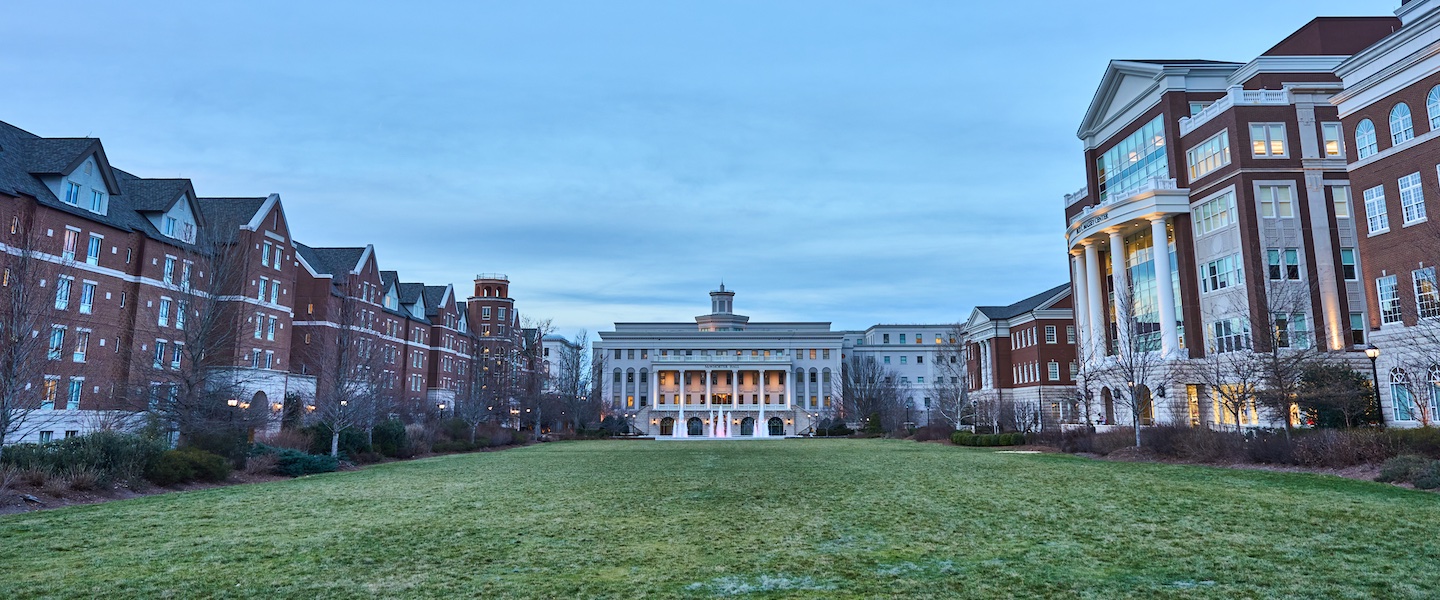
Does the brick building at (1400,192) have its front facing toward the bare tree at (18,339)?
yes

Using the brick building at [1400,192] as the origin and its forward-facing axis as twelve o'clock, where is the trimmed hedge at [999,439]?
The trimmed hedge is roughly at 2 o'clock from the brick building.

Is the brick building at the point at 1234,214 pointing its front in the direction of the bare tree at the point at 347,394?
yes

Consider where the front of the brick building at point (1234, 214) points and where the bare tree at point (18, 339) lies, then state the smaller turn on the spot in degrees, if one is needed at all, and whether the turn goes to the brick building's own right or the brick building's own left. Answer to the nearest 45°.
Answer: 0° — it already faces it

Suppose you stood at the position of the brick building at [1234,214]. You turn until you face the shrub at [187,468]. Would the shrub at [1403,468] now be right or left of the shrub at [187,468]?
left

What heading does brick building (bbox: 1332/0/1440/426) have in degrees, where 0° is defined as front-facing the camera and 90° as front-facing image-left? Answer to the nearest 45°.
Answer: approximately 45°

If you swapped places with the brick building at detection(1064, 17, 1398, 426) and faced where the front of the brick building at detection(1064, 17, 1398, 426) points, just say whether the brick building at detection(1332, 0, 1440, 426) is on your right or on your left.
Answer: on your left

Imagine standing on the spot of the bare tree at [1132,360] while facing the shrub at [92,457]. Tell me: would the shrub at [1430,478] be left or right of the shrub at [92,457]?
left

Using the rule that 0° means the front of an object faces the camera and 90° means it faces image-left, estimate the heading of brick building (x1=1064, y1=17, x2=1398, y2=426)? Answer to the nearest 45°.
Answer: approximately 45°

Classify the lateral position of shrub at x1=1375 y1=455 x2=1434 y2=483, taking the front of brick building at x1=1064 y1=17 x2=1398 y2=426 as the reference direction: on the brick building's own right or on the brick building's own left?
on the brick building's own left

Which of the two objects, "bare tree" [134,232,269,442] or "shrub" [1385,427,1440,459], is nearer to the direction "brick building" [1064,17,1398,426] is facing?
the bare tree

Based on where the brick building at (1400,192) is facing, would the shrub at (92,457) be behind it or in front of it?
in front
